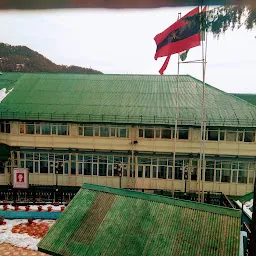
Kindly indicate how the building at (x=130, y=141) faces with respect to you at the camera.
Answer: facing the viewer

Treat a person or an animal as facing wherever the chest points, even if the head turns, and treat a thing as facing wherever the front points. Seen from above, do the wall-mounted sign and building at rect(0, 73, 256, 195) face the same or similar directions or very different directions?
same or similar directions

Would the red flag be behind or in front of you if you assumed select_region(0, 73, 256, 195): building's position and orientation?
in front

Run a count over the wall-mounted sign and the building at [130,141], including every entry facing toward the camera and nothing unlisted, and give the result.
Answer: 2

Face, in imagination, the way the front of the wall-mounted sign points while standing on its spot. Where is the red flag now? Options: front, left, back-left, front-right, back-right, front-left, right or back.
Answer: front-left
